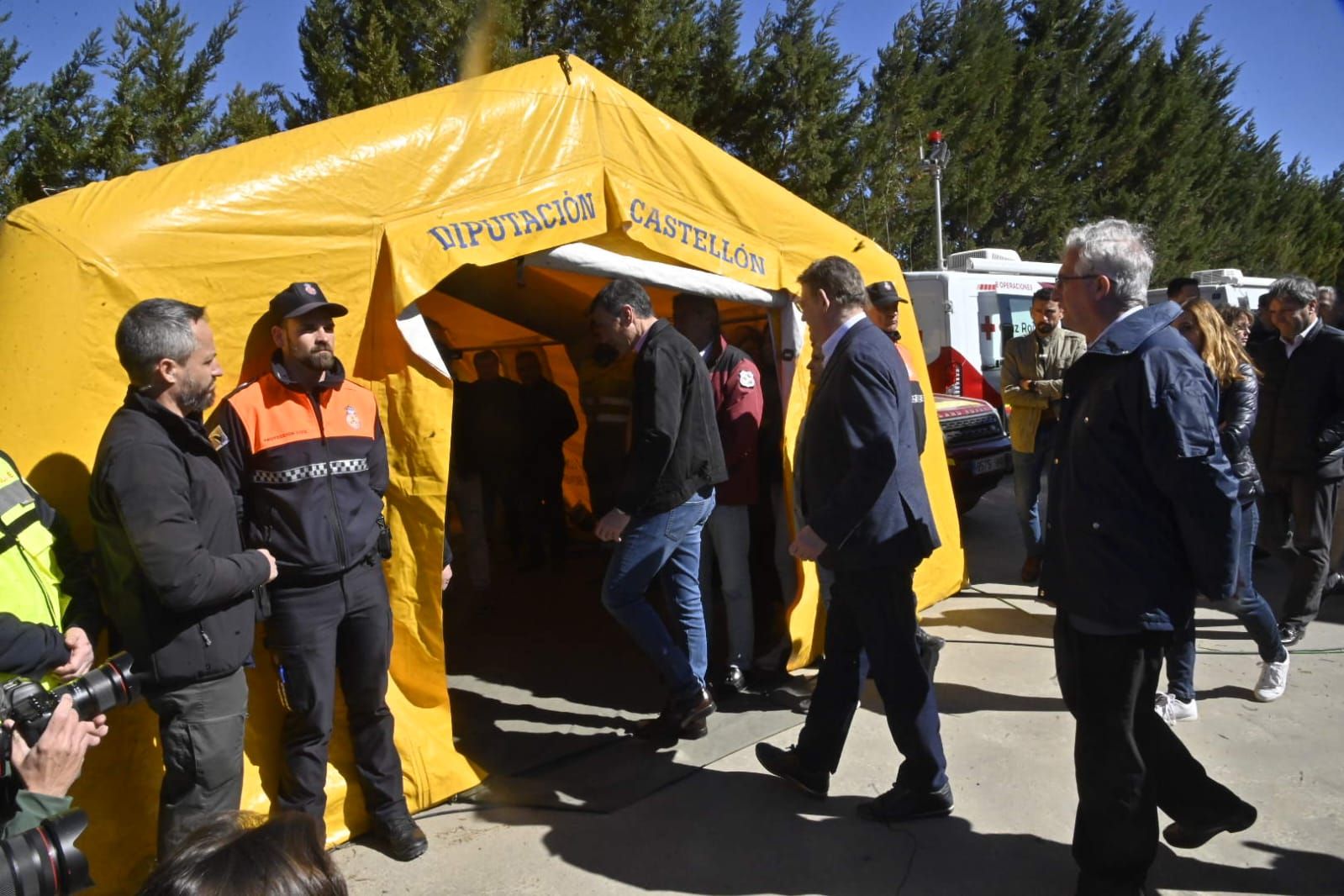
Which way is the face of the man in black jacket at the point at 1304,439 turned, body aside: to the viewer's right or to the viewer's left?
to the viewer's left

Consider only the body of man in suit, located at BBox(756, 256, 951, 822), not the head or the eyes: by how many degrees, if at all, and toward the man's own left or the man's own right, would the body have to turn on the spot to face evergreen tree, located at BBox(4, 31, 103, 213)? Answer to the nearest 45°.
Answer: approximately 45° to the man's own right

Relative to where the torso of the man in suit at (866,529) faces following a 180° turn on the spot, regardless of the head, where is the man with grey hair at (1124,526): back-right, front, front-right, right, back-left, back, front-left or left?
front-right

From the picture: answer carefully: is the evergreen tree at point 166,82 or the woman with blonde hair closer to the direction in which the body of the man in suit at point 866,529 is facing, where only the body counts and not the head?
the evergreen tree

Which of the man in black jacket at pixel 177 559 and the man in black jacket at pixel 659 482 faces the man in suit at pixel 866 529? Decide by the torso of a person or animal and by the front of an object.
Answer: the man in black jacket at pixel 177 559

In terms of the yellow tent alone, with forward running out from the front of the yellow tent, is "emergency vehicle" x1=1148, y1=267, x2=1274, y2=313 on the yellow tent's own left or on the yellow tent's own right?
on the yellow tent's own left

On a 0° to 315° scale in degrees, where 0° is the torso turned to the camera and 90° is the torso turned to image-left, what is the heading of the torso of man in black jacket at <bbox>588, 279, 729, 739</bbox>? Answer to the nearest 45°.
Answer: approximately 90°

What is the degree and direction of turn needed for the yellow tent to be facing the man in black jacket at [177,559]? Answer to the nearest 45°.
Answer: approximately 90° to its right

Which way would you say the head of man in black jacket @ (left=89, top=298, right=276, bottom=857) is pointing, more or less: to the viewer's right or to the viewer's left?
to the viewer's right

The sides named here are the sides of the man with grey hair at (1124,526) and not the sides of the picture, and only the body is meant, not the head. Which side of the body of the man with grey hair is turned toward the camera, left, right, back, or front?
left

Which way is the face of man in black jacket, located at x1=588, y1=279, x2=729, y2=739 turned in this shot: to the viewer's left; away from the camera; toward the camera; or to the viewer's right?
to the viewer's left

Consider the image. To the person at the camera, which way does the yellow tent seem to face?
facing the viewer and to the right of the viewer

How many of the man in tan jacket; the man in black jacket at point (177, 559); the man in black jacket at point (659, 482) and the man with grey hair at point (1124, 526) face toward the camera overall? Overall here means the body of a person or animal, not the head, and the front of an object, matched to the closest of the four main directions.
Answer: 1

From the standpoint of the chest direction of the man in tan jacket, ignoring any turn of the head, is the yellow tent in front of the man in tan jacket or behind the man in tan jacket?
in front

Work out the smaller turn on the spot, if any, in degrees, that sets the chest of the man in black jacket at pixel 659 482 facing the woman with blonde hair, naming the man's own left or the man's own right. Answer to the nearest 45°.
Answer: approximately 180°

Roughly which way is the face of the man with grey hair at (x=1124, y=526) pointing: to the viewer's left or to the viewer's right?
to the viewer's left

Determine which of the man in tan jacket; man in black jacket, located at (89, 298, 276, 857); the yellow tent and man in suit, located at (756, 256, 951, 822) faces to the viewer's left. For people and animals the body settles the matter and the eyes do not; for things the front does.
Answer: the man in suit

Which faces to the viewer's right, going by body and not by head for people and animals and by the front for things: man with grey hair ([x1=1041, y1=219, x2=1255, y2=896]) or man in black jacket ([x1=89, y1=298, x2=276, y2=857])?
the man in black jacket
